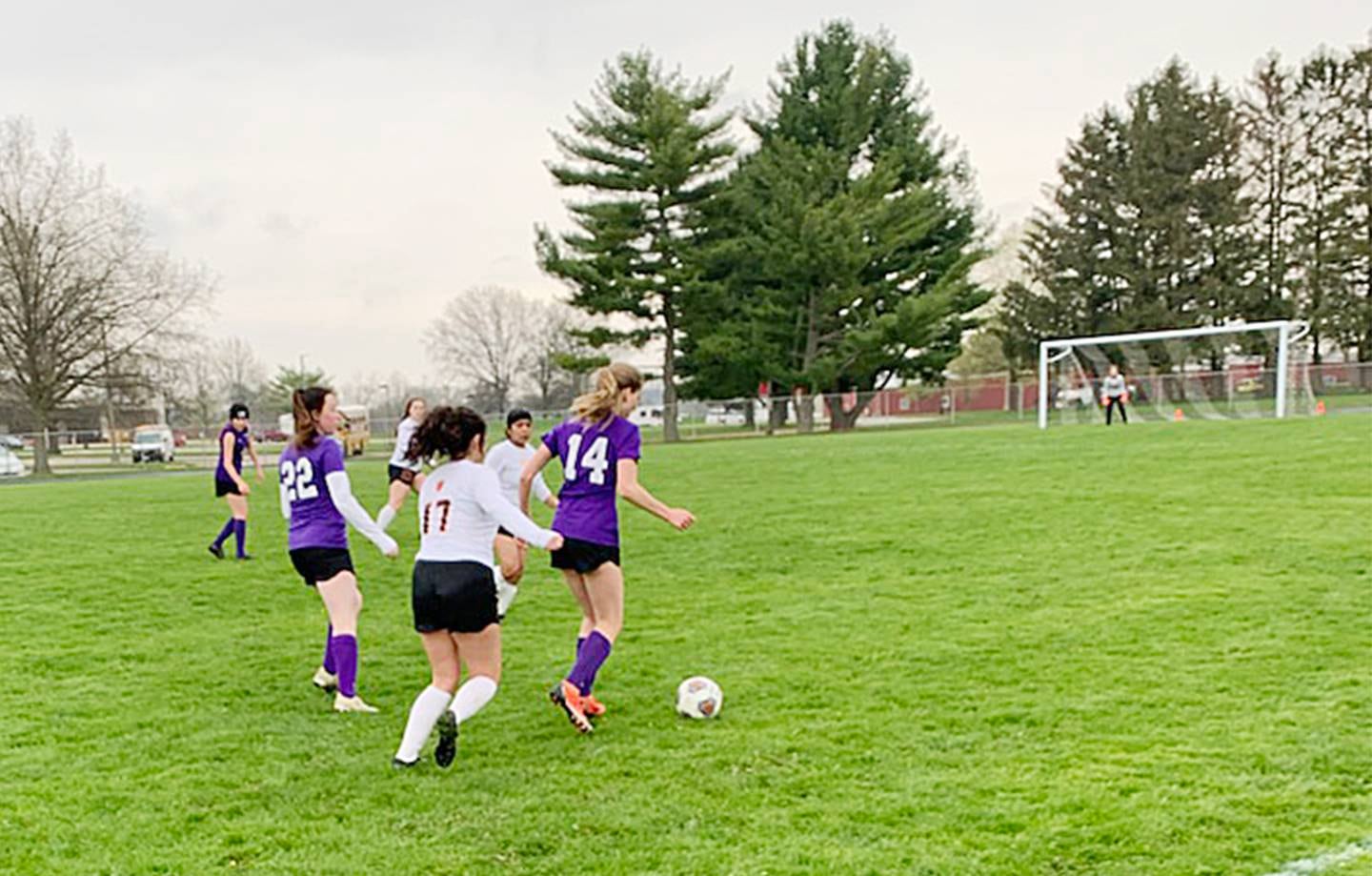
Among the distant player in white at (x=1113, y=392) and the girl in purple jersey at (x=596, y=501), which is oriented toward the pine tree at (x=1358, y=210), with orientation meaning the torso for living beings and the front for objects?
the girl in purple jersey

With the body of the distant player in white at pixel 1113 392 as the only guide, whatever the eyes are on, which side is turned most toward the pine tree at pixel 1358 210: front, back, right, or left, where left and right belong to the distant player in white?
back

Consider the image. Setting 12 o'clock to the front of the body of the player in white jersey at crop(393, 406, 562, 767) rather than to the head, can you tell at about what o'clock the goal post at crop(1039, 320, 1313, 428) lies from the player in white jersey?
The goal post is roughly at 12 o'clock from the player in white jersey.

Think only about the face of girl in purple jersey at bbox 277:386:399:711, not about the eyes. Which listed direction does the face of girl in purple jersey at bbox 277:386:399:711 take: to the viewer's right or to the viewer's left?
to the viewer's right

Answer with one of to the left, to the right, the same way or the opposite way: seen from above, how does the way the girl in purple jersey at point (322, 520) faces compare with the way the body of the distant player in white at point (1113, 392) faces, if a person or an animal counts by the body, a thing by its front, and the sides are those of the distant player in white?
the opposite way

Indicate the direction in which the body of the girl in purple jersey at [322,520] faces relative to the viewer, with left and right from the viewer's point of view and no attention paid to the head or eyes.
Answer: facing away from the viewer and to the right of the viewer

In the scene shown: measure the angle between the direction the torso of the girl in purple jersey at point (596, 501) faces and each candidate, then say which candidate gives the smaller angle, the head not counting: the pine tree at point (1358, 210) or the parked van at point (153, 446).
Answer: the pine tree

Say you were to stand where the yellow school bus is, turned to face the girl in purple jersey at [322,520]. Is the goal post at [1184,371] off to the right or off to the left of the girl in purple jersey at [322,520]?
left

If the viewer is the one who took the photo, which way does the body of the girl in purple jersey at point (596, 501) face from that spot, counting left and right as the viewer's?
facing away from the viewer and to the right of the viewer

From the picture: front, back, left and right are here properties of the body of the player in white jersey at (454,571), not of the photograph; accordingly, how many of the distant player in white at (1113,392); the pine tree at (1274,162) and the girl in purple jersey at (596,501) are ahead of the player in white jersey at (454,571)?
3

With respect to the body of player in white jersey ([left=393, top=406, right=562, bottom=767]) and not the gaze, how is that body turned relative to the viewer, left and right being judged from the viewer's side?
facing away from the viewer and to the right of the viewer

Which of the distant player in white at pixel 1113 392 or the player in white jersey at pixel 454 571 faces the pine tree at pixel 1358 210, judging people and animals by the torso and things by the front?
the player in white jersey
